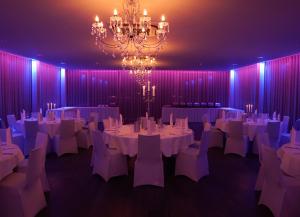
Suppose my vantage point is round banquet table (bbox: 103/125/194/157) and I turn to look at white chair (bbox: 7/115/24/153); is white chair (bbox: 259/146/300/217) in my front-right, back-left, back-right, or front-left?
back-left

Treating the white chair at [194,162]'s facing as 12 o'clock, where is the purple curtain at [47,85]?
The purple curtain is roughly at 12 o'clock from the white chair.

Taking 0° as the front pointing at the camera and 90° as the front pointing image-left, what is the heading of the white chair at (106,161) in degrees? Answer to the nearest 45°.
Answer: approximately 225°

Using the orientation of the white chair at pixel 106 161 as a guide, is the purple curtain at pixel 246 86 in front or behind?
in front

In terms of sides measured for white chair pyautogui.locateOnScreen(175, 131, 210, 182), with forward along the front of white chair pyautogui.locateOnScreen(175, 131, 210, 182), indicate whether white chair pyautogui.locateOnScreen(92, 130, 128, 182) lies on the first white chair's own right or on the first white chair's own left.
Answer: on the first white chair's own left

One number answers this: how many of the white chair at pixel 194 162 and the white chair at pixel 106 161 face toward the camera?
0

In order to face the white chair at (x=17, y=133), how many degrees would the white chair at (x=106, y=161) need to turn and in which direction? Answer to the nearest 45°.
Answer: approximately 90° to its left

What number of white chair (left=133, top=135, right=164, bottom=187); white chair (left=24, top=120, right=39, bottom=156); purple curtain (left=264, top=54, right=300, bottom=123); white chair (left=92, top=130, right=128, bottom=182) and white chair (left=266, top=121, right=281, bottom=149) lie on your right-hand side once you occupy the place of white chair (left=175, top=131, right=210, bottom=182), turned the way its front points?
2

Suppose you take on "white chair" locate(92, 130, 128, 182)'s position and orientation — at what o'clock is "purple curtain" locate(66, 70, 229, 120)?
The purple curtain is roughly at 11 o'clock from the white chair.

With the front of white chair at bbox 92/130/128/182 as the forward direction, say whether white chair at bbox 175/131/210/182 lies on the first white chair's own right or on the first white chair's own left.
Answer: on the first white chair's own right

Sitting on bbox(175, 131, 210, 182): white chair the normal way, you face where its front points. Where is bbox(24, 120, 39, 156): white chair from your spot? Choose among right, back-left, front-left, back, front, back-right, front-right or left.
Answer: front-left

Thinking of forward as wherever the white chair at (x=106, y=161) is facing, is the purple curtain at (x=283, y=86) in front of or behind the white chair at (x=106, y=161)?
in front

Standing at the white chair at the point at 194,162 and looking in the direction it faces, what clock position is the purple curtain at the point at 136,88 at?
The purple curtain is roughly at 1 o'clock from the white chair.

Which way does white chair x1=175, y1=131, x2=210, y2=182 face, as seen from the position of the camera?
facing away from the viewer and to the left of the viewer

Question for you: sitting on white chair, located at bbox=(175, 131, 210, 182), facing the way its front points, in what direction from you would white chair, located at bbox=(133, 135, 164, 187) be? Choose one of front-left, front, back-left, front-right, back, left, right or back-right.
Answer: left
